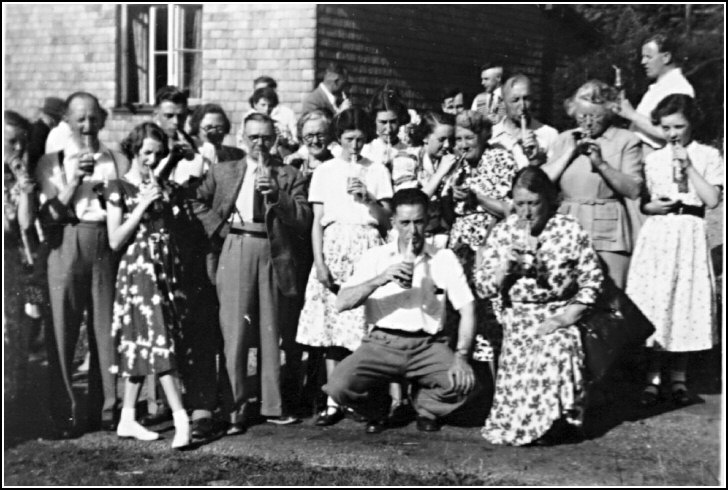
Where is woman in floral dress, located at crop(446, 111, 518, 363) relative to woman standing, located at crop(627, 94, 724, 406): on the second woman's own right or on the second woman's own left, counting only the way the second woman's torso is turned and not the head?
on the second woman's own right

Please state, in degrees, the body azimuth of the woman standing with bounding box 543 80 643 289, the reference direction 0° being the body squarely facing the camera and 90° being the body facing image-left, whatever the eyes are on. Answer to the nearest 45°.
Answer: approximately 45°

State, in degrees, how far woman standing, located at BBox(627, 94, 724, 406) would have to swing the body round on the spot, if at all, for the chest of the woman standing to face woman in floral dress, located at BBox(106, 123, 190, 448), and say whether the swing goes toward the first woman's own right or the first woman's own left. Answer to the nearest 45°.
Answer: approximately 45° to the first woman's own right

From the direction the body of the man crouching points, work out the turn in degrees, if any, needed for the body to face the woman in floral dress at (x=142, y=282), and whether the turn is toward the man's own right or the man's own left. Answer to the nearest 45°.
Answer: approximately 90° to the man's own right

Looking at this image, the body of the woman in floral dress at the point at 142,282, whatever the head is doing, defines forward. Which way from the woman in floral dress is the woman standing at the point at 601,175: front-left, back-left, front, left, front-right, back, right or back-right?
front-left

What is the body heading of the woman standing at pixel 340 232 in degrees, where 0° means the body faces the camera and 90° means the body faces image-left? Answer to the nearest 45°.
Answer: approximately 0°
